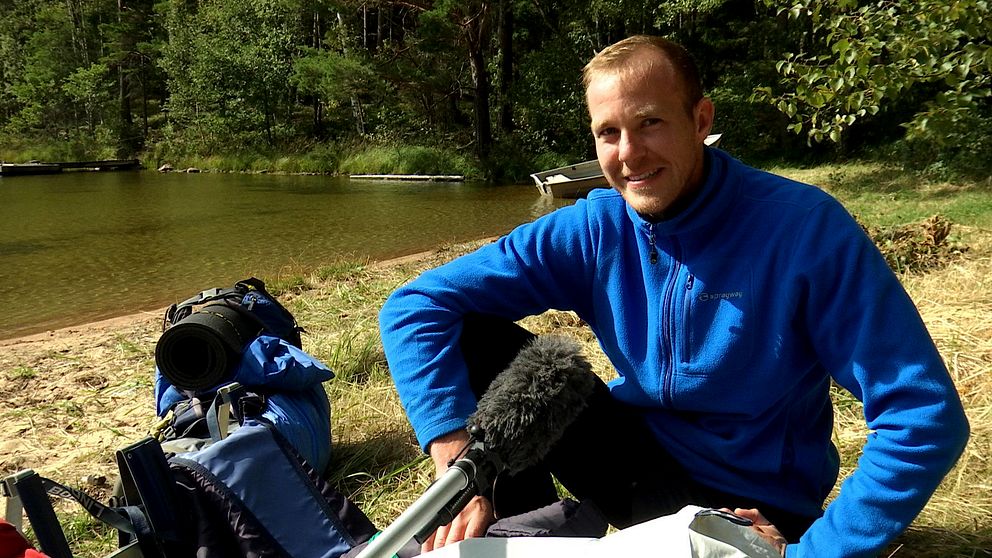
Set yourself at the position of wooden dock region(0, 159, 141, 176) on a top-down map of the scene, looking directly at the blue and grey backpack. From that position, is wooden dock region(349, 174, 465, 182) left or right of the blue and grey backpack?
left

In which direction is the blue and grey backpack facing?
to the viewer's right

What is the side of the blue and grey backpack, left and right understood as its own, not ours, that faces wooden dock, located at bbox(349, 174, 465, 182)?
left

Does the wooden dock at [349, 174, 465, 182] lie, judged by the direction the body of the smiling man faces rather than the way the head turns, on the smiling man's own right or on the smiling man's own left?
on the smiling man's own right

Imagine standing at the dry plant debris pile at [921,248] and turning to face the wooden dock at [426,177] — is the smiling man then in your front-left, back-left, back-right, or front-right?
back-left

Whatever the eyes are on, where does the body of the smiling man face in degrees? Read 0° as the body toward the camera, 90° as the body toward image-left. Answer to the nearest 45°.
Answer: approximately 45°
